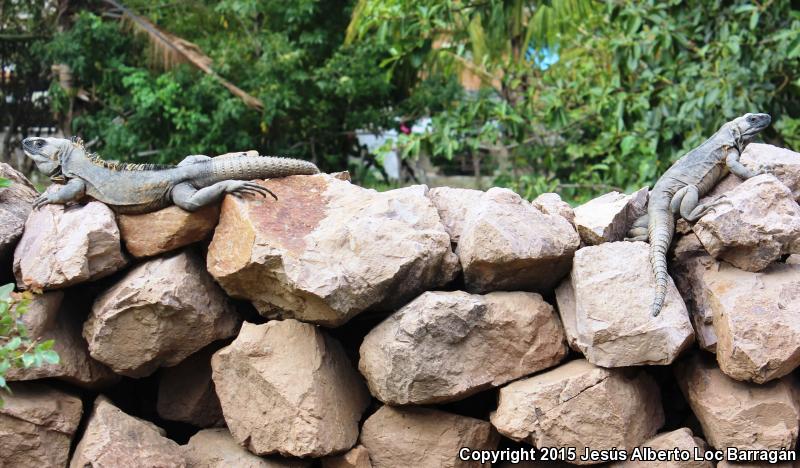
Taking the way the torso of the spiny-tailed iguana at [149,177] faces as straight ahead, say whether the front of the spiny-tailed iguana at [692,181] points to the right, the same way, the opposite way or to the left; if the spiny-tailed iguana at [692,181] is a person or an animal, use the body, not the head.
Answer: the opposite way

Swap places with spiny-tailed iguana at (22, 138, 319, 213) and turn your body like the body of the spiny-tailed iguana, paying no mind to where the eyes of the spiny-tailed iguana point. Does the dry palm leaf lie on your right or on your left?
on your right

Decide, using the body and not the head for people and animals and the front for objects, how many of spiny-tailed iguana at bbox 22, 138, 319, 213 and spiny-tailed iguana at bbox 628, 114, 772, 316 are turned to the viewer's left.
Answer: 1

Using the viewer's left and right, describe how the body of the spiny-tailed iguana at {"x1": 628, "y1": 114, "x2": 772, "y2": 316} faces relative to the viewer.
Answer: facing away from the viewer and to the right of the viewer

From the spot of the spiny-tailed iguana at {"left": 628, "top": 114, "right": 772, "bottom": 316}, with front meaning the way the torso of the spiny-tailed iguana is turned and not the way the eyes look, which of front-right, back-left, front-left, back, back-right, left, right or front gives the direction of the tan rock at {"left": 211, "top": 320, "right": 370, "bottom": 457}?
back

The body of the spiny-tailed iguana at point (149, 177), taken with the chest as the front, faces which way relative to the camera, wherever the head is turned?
to the viewer's left

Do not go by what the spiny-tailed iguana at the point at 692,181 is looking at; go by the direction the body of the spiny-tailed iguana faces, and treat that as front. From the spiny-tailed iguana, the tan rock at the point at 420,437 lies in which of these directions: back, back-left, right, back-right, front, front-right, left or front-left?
back

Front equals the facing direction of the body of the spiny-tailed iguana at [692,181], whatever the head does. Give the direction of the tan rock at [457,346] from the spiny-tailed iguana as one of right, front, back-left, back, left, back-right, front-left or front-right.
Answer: back

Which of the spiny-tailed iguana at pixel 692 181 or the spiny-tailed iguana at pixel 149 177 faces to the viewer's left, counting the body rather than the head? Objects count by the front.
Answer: the spiny-tailed iguana at pixel 149 177

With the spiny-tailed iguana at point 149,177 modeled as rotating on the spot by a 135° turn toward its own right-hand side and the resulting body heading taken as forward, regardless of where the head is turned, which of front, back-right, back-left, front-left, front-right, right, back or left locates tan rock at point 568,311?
right

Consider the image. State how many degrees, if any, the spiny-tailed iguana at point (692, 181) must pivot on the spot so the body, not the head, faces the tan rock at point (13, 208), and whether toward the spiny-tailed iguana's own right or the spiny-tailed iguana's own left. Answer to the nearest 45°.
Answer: approximately 180°
